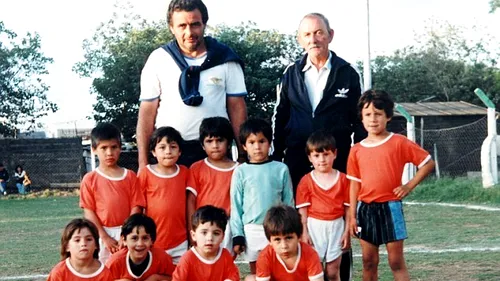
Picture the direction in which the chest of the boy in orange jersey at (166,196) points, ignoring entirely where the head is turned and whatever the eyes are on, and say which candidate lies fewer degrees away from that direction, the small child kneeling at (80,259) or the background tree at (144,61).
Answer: the small child kneeling

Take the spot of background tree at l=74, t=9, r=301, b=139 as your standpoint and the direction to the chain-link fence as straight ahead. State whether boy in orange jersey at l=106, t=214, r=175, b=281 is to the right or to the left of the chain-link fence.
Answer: right

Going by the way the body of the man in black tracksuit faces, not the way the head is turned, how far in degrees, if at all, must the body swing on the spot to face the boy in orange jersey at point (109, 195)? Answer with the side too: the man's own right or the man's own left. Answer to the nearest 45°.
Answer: approximately 90° to the man's own right

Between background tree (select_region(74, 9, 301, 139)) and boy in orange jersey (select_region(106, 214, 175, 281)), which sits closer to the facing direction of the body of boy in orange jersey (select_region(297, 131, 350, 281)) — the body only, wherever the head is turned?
the boy in orange jersey

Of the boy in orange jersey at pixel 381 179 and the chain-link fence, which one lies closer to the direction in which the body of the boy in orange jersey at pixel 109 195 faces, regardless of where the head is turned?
the boy in orange jersey

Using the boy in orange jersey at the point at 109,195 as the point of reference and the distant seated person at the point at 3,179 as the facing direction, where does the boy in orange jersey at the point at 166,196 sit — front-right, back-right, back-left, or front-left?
back-right
